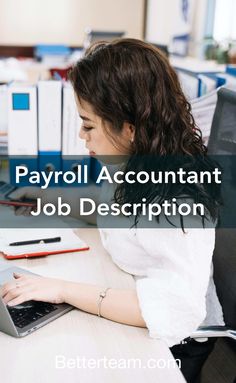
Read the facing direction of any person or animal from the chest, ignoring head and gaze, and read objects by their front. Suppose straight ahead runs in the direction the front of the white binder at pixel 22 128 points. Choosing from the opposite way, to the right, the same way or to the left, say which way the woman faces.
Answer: to the right

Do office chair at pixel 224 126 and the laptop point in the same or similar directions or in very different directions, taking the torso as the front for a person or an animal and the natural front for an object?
very different directions

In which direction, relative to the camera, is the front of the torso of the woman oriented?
to the viewer's left

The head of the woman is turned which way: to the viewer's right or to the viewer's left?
to the viewer's left

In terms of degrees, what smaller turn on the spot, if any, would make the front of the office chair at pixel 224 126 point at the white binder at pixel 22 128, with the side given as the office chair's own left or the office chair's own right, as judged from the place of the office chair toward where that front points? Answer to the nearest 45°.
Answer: approximately 45° to the office chair's own right

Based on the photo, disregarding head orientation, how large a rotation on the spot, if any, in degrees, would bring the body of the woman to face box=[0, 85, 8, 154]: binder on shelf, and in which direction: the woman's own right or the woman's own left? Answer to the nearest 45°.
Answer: approximately 45° to the woman's own right
